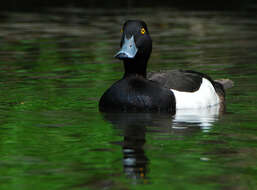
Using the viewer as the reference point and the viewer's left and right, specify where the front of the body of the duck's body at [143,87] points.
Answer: facing the viewer and to the left of the viewer
